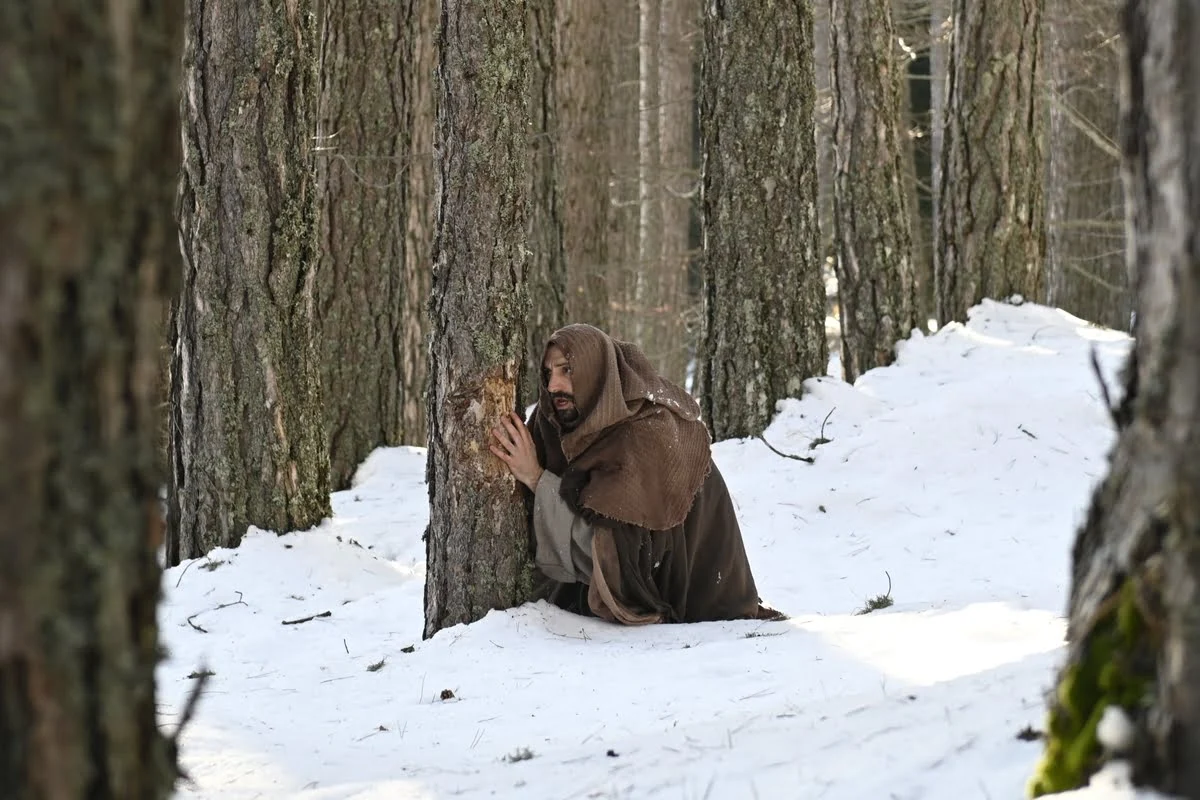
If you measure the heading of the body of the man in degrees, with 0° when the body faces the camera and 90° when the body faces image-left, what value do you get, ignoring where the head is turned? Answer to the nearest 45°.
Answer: approximately 90°

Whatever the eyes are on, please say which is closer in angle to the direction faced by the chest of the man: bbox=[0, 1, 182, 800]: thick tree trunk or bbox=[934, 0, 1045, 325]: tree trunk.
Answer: the thick tree trunk

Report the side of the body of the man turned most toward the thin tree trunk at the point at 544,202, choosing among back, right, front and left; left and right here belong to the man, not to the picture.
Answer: right

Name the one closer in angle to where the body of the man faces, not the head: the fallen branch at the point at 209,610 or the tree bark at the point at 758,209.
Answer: the fallen branch

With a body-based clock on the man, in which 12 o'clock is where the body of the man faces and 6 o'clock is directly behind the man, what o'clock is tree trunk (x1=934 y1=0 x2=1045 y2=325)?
The tree trunk is roughly at 4 o'clock from the man.

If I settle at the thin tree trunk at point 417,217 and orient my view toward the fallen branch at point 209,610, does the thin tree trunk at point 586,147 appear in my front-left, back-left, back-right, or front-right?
back-left

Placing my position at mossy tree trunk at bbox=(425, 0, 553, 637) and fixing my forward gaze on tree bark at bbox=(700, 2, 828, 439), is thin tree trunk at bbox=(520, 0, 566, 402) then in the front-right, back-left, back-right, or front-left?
front-left

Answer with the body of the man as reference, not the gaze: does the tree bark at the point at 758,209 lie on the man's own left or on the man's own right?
on the man's own right

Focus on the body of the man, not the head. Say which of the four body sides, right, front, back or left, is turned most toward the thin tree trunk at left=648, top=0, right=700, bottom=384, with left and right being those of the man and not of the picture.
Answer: right

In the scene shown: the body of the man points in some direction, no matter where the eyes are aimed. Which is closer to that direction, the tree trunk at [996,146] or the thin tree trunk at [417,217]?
the thin tree trunk

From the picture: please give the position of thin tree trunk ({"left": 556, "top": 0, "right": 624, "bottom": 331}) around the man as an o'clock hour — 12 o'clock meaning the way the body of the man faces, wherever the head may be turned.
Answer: The thin tree trunk is roughly at 3 o'clock from the man.

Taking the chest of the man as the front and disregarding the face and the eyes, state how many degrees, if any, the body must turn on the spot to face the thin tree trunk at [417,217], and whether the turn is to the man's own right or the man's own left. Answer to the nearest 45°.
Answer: approximately 90° to the man's own right

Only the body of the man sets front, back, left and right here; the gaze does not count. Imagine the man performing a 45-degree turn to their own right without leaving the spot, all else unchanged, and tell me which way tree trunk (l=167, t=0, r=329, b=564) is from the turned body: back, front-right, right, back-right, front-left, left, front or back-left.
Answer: front
